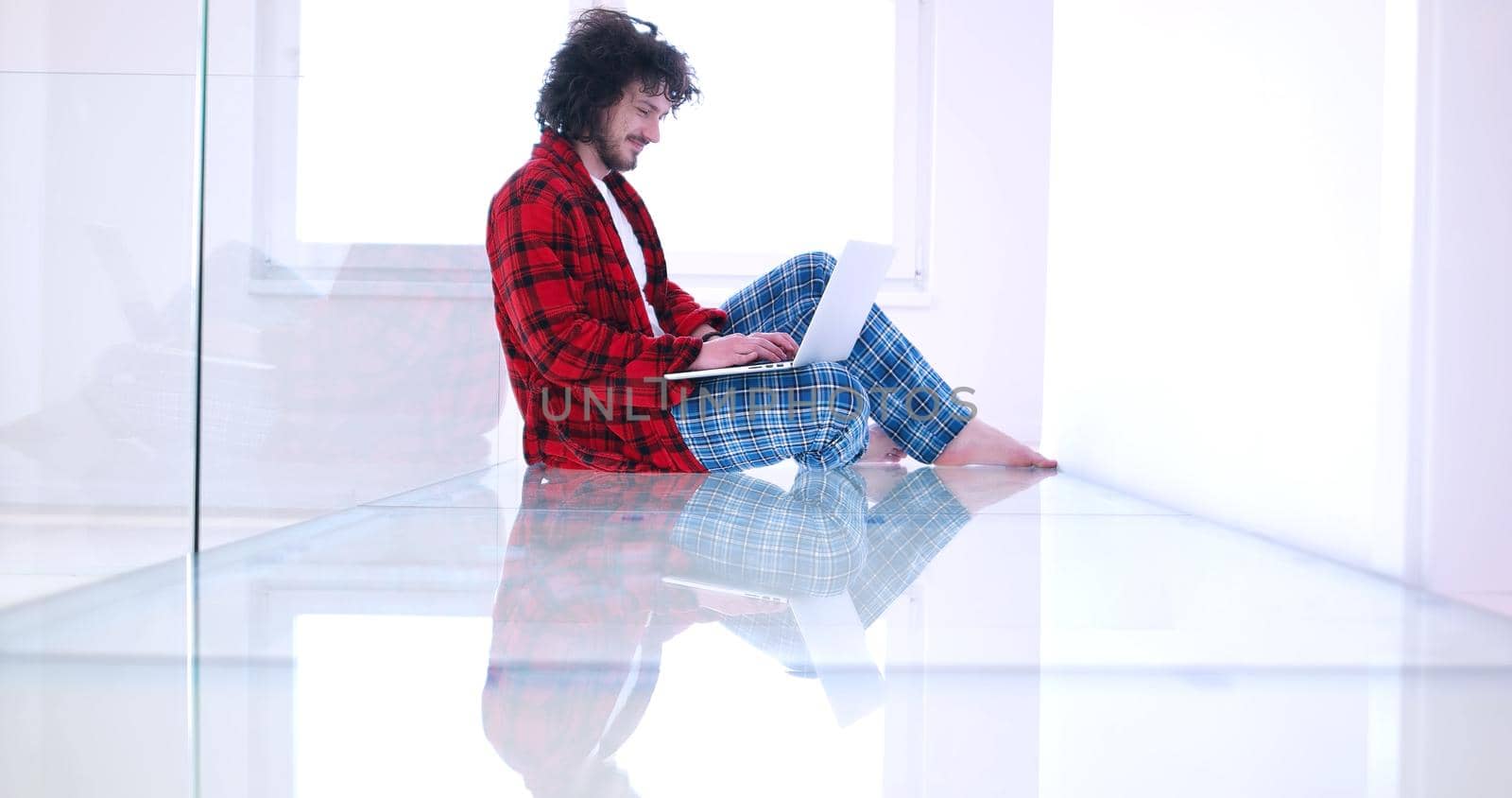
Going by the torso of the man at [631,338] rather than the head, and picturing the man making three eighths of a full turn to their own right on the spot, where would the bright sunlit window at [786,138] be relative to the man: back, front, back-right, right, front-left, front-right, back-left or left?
back-right

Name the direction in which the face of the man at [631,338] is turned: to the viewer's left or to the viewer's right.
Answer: to the viewer's right

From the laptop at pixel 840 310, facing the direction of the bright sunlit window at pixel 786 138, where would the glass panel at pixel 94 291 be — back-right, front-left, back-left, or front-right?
back-left

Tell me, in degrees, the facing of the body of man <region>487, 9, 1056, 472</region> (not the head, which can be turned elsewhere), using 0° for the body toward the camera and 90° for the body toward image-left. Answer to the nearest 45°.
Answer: approximately 270°

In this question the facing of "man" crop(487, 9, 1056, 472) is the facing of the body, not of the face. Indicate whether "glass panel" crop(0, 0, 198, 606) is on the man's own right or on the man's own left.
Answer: on the man's own right
